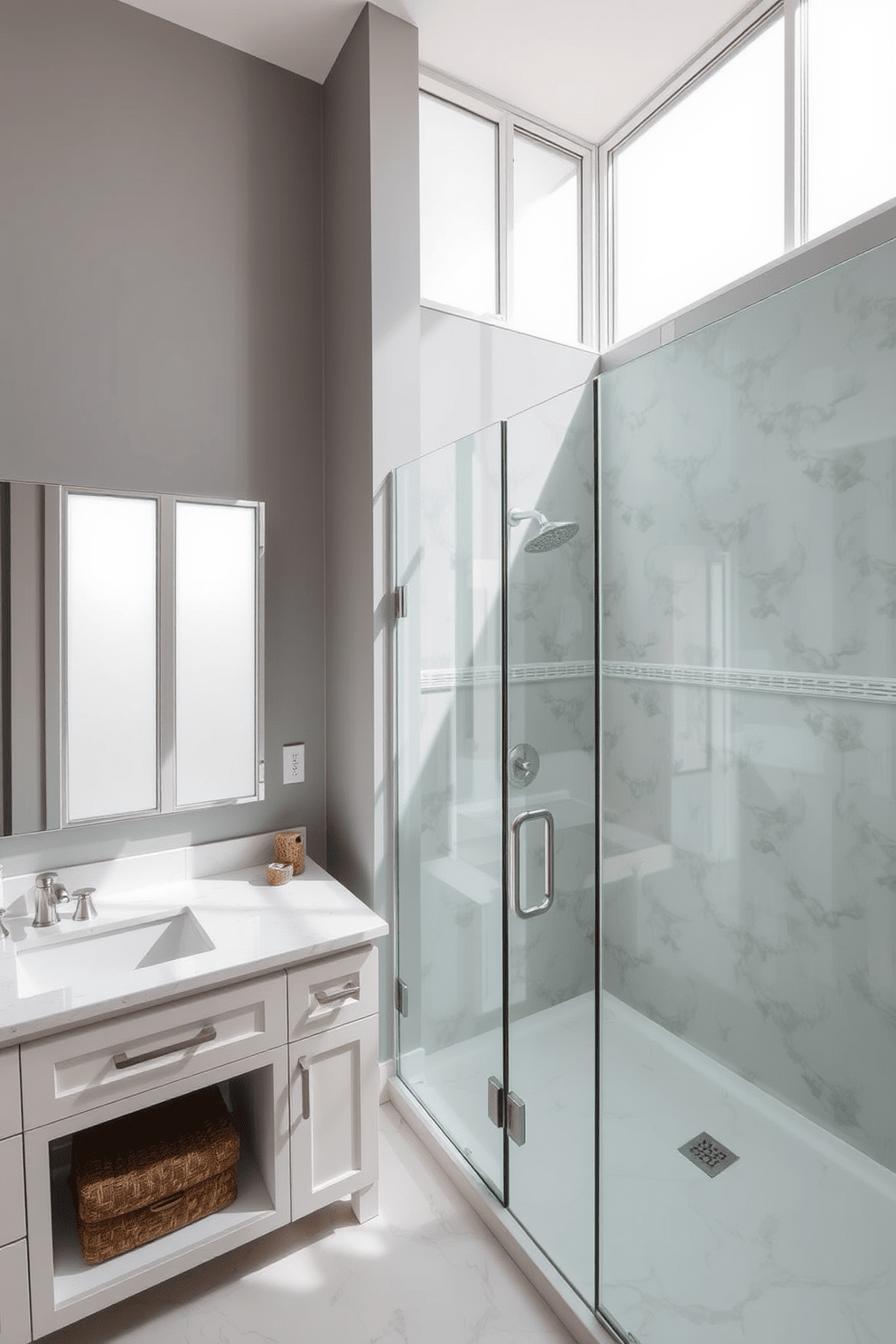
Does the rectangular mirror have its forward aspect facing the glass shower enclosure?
no

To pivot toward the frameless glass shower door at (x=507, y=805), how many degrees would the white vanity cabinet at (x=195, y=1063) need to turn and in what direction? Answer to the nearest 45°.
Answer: approximately 45° to its left

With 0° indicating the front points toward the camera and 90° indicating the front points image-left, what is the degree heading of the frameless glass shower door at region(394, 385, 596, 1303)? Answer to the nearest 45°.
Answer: approximately 45°

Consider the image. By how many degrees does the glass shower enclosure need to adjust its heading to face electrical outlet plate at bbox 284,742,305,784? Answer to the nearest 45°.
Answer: approximately 90° to its right

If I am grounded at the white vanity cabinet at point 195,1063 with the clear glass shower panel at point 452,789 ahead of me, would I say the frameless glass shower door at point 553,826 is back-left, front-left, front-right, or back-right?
front-right

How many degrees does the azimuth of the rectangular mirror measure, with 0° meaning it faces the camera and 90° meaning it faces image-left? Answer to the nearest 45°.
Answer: approximately 315°

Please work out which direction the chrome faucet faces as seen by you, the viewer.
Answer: facing the viewer and to the right of the viewer

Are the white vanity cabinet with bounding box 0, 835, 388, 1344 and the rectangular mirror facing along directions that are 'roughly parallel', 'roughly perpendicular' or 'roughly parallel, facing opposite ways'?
roughly parallel

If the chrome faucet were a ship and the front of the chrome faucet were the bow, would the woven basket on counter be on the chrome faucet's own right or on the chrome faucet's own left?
on the chrome faucet's own left

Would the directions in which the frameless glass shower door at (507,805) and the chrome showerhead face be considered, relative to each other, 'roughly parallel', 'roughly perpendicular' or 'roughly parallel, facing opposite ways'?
roughly perpendicular

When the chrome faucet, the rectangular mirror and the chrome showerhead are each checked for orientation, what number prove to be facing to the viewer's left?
0

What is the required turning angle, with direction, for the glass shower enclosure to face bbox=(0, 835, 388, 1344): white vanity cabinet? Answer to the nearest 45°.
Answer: approximately 45° to its right
